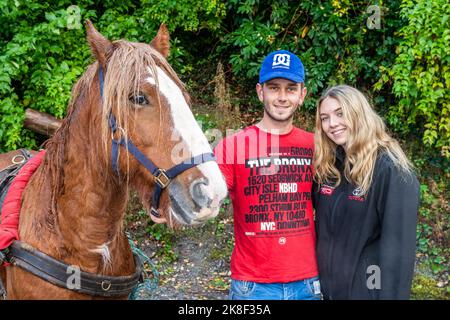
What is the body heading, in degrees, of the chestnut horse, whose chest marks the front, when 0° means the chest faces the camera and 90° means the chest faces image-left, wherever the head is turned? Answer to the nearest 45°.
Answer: approximately 315°

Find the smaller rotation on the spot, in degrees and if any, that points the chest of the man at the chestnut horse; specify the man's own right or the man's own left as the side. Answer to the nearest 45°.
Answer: approximately 45° to the man's own right

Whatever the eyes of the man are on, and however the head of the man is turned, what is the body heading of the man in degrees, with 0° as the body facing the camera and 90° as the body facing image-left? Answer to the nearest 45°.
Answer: approximately 0°

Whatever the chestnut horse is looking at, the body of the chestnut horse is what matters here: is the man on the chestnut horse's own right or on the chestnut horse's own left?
on the chestnut horse's own left
